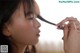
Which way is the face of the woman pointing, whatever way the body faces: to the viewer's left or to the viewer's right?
to the viewer's right
